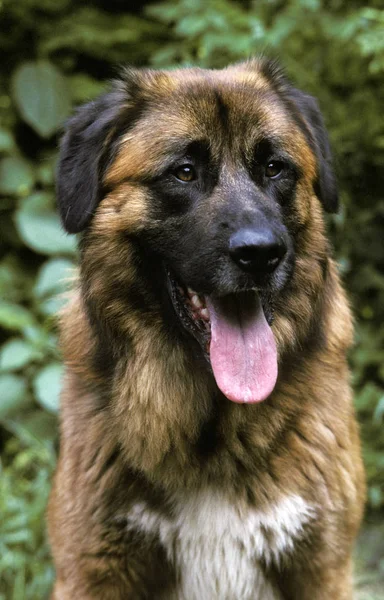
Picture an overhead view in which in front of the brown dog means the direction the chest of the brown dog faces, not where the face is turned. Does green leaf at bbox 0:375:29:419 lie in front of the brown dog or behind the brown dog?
behind

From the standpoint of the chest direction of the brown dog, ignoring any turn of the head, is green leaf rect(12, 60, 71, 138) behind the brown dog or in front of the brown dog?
behind

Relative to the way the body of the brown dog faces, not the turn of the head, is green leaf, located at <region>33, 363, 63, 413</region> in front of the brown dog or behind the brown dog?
behind

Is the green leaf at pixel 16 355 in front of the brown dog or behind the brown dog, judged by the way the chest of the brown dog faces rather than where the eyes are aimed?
behind

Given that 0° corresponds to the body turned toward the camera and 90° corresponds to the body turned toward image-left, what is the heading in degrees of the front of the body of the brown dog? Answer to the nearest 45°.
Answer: approximately 0°

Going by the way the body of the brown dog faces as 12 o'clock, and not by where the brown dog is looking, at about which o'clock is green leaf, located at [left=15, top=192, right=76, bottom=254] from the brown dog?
The green leaf is roughly at 5 o'clock from the brown dog.

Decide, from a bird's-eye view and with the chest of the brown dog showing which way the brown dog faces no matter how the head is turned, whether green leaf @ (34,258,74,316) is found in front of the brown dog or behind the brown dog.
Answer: behind

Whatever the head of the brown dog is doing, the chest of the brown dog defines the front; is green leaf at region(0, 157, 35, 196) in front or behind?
behind
